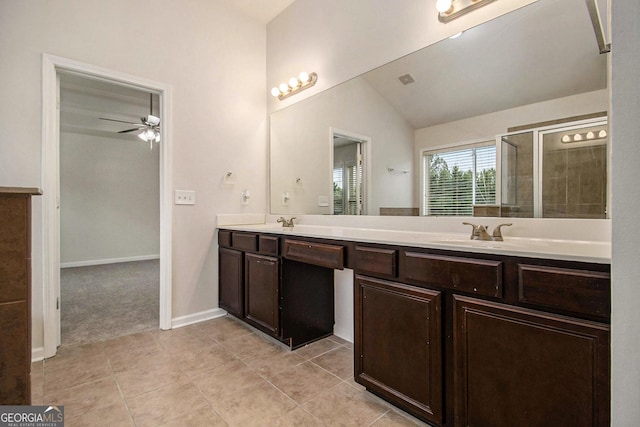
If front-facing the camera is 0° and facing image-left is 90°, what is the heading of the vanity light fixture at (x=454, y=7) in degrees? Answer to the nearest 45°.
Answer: approximately 45°

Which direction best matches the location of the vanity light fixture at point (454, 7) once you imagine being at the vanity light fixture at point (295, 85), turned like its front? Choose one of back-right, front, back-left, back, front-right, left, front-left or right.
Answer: left

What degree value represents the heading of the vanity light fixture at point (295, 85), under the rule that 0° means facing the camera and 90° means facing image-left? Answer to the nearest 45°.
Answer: approximately 45°

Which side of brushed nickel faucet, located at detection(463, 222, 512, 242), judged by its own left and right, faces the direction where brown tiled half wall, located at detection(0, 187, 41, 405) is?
front

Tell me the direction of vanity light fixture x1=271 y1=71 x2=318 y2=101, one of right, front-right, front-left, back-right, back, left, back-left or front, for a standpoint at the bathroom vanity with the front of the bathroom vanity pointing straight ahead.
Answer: right

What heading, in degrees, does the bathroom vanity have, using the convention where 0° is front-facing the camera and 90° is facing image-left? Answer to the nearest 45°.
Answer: approximately 45°

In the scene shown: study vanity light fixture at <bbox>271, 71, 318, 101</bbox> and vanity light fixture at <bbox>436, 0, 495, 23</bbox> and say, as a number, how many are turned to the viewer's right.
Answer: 0

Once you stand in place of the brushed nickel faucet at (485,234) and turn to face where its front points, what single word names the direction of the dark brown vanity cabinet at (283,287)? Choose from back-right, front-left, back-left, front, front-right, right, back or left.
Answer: front-right

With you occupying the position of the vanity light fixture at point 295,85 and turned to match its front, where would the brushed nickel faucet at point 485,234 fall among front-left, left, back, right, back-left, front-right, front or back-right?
left

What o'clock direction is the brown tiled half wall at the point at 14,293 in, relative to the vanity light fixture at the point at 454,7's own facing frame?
The brown tiled half wall is roughly at 12 o'clock from the vanity light fixture.

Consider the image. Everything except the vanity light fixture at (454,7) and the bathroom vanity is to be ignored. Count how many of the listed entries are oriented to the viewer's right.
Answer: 0
